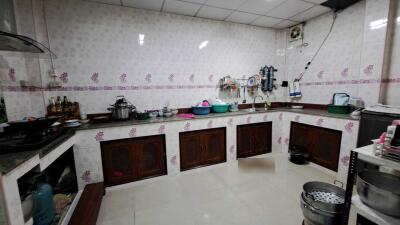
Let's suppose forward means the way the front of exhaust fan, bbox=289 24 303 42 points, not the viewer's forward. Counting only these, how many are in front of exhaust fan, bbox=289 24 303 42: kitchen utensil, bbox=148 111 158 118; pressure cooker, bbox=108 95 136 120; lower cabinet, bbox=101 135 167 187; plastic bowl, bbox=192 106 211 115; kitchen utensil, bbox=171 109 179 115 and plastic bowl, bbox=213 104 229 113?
6

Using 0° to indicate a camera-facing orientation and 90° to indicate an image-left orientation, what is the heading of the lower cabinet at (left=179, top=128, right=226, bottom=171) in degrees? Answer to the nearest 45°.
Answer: approximately 315°

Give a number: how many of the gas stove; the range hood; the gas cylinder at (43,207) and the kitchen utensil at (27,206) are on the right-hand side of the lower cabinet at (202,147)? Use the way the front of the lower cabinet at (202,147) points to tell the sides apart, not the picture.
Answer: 4

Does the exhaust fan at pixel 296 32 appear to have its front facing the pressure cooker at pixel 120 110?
yes

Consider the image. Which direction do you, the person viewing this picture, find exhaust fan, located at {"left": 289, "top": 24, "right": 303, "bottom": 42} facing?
facing the viewer and to the left of the viewer

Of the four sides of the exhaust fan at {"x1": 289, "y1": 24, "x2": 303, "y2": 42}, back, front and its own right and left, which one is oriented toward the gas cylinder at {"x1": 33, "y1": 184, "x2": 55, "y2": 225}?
front

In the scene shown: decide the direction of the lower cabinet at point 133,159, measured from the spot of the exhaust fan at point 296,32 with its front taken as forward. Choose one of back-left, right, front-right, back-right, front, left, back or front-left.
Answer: front

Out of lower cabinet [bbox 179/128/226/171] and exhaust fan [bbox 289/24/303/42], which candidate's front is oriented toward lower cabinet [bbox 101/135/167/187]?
the exhaust fan

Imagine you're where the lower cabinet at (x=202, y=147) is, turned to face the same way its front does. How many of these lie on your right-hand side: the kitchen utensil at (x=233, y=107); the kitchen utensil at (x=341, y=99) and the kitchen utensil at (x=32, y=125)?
1

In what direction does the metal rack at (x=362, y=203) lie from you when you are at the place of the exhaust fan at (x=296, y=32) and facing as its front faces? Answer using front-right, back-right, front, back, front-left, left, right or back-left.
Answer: front-left

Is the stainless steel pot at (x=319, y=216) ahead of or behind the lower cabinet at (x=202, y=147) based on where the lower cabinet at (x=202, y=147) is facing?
ahead

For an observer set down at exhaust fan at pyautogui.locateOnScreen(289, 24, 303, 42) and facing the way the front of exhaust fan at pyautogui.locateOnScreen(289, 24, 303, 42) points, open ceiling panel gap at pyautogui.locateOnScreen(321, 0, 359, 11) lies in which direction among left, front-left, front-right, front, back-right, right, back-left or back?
left

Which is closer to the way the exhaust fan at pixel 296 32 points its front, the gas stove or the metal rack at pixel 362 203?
the gas stove

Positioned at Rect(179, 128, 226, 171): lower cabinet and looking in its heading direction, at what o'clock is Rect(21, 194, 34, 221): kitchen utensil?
The kitchen utensil is roughly at 3 o'clock from the lower cabinet.

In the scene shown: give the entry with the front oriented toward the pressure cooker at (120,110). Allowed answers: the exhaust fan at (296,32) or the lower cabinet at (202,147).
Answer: the exhaust fan

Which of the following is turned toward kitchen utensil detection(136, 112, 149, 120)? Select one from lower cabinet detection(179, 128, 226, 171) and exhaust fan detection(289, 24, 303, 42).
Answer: the exhaust fan

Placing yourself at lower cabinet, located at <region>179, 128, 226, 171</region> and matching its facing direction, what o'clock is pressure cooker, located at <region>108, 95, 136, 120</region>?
The pressure cooker is roughly at 4 o'clock from the lower cabinet.

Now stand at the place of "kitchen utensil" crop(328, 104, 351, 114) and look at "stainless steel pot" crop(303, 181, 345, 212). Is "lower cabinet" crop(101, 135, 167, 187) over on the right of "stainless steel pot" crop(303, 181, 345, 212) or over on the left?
right

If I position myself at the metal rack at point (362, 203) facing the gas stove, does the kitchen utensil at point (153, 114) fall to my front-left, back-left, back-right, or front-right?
front-right

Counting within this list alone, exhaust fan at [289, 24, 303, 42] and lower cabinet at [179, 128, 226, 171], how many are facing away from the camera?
0

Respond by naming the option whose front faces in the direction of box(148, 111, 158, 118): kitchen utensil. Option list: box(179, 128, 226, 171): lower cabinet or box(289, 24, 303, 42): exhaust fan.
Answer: the exhaust fan

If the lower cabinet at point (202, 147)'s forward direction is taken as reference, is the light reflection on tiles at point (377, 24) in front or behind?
in front

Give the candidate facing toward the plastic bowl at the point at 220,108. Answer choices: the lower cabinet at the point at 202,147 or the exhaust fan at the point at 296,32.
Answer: the exhaust fan
